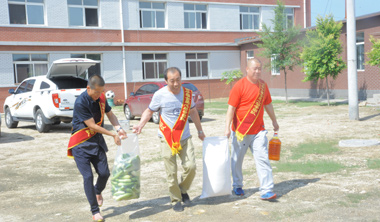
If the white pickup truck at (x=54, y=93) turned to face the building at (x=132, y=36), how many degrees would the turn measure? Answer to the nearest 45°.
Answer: approximately 45° to its right

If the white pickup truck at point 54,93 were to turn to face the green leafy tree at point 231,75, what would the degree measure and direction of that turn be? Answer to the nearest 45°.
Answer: approximately 90° to its right

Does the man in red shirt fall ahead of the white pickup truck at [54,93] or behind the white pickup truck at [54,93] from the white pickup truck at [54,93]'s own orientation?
behind

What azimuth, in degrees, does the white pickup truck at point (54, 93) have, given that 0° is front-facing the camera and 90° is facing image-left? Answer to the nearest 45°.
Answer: approximately 135°

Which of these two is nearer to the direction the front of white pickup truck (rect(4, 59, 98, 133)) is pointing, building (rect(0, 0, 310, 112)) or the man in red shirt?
the building

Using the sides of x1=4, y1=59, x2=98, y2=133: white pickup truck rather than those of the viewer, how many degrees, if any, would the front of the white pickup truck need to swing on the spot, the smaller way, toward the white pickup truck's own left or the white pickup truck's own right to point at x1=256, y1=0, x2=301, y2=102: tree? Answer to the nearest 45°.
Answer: approximately 90° to the white pickup truck's own right

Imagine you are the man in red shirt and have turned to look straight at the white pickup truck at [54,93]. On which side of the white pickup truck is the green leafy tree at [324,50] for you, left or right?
right

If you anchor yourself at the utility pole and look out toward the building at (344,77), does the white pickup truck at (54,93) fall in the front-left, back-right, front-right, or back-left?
back-left

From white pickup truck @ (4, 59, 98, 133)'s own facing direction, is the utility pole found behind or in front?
behind

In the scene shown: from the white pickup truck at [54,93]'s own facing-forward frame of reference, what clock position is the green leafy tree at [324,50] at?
The green leafy tree is roughly at 4 o'clock from the white pickup truck.

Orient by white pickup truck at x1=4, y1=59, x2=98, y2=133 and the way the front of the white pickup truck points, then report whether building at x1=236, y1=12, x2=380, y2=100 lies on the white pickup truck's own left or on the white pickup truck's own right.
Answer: on the white pickup truck's own right
